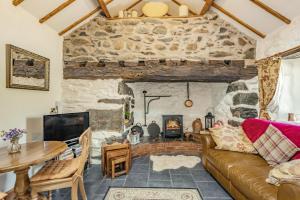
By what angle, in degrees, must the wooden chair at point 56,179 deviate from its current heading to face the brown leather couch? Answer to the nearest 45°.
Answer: approximately 180°

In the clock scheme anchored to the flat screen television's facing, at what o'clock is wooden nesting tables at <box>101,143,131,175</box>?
The wooden nesting tables is roughly at 11 o'clock from the flat screen television.

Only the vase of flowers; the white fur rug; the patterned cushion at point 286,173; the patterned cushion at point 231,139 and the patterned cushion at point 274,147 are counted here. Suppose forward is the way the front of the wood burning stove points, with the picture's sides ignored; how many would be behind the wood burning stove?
0

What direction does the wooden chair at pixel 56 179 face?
to the viewer's left

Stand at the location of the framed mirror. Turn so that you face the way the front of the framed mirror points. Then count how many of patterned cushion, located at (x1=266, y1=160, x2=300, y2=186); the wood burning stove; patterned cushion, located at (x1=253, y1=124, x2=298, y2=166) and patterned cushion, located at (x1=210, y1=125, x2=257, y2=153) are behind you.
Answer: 0

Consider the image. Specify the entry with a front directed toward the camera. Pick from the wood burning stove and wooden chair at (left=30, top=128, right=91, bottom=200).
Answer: the wood burning stove

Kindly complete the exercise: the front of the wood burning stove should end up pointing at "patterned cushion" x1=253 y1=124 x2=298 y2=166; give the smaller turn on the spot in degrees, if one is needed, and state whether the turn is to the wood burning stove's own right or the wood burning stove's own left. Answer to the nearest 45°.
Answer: approximately 45° to the wood burning stove's own left

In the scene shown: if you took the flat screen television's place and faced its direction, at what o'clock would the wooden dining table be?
The wooden dining table is roughly at 2 o'clock from the flat screen television.

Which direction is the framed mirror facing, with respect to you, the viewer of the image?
facing the viewer and to the right of the viewer

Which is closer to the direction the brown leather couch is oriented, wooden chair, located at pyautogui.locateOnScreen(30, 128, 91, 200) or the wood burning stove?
the wooden chair

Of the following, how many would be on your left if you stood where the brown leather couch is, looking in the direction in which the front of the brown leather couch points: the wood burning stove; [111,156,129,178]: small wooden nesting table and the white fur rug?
0

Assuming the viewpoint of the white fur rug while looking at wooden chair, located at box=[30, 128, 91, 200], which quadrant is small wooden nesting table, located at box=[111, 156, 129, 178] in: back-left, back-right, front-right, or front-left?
front-right

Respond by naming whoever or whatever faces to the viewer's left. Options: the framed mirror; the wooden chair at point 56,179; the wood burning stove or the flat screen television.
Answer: the wooden chair

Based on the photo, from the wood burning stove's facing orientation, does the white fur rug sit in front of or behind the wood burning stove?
in front

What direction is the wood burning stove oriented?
toward the camera

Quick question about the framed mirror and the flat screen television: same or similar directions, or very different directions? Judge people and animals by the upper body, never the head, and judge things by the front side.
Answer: same or similar directions

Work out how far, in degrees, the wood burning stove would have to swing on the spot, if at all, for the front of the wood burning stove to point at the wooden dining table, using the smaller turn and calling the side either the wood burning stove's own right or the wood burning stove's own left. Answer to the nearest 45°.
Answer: approximately 45° to the wood burning stove's own right

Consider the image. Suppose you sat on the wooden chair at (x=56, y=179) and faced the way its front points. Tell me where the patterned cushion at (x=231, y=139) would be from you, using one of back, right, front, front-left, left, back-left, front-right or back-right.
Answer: back
